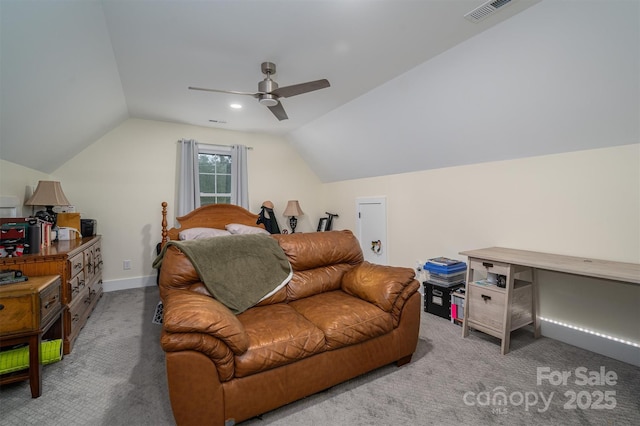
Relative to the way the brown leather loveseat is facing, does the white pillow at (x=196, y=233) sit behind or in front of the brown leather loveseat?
behind

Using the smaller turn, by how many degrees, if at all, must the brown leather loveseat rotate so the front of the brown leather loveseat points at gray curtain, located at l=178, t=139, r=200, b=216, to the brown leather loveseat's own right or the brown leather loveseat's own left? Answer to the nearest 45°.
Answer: approximately 180°

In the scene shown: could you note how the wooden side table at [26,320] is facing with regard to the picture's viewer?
facing the viewer and to the right of the viewer

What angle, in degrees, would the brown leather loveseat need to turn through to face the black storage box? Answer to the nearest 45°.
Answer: approximately 90° to its left

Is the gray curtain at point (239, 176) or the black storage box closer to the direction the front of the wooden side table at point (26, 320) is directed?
the black storage box

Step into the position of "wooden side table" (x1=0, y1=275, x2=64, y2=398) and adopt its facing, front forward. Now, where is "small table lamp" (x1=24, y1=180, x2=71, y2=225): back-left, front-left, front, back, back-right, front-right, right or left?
back-left

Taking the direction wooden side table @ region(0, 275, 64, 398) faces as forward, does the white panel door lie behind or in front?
in front

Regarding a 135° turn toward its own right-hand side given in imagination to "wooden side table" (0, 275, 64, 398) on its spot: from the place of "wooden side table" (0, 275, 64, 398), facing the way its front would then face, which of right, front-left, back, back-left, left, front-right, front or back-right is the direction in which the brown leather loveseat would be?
back-left

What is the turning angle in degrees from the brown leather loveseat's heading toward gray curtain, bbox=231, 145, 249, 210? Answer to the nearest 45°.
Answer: approximately 135° to its left

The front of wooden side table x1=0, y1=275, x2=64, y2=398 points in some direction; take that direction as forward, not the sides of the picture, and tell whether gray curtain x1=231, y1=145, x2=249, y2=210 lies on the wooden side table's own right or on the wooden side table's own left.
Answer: on the wooden side table's own left

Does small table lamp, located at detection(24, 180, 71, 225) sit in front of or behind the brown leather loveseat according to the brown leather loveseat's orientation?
behind
